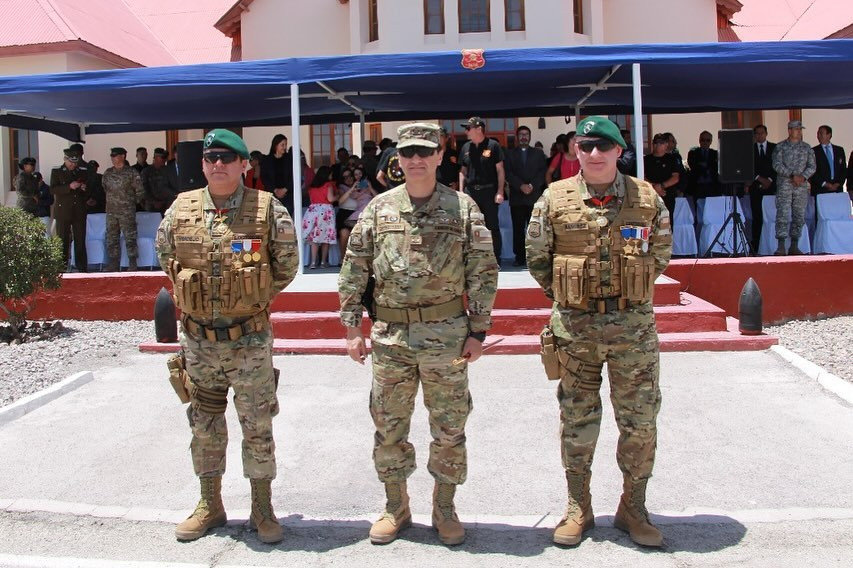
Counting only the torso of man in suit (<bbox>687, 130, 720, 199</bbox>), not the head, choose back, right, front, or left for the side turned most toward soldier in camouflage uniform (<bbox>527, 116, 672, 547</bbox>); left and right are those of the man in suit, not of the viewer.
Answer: front

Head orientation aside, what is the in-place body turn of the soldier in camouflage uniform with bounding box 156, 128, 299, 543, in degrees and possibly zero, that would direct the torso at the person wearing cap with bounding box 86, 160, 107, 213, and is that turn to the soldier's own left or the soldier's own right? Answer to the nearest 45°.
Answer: approximately 180°

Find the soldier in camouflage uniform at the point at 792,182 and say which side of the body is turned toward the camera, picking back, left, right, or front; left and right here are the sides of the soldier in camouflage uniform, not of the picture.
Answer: front

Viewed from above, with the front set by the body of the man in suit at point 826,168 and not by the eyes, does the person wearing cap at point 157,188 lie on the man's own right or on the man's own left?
on the man's own right

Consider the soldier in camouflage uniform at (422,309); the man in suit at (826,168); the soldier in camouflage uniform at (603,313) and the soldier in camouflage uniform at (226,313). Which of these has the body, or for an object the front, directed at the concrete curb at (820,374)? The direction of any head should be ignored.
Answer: the man in suit

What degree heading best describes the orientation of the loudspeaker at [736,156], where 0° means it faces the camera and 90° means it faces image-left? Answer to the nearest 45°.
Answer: approximately 0°

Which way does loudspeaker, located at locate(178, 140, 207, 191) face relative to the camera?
toward the camera

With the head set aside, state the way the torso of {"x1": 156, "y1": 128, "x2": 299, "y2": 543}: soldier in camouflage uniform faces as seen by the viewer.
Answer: toward the camera

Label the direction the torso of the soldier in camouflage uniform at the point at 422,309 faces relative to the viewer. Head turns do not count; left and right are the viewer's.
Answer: facing the viewer

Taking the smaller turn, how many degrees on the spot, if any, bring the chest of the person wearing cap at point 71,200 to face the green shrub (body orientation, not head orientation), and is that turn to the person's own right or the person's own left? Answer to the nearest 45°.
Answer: approximately 45° to the person's own right
